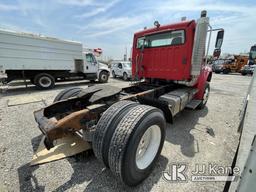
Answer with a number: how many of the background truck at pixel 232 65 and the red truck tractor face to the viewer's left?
1

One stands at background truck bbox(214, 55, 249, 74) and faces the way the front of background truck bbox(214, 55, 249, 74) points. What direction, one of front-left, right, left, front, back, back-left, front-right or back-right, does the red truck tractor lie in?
left

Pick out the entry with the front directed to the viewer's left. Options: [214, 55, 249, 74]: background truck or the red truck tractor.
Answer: the background truck

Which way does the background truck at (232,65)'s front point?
to the viewer's left

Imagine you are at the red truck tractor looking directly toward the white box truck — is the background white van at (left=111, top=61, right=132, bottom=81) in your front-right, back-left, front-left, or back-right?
front-right

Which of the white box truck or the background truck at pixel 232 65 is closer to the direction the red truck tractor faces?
the background truck

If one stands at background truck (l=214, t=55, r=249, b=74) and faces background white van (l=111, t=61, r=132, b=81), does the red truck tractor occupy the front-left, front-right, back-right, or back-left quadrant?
front-left

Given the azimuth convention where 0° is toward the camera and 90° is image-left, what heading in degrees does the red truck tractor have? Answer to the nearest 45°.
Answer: approximately 225°

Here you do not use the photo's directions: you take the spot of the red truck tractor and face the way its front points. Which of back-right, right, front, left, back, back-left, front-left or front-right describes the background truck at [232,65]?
front

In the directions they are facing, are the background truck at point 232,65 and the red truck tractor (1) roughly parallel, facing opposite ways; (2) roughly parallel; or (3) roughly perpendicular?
roughly perpendicular
